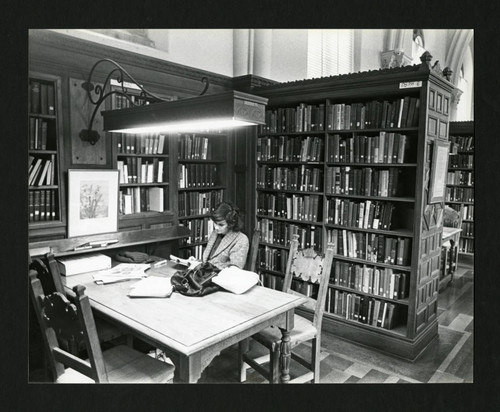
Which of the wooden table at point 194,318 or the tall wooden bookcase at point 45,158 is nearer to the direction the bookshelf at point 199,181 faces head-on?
the wooden table

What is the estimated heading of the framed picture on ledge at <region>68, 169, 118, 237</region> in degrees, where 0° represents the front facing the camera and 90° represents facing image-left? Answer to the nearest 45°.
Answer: approximately 315°

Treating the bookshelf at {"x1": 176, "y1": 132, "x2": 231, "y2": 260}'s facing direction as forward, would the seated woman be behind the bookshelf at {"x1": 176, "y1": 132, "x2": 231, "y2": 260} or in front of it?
in front

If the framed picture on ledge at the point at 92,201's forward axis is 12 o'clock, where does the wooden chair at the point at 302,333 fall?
The wooden chair is roughly at 12 o'clock from the framed picture on ledge.

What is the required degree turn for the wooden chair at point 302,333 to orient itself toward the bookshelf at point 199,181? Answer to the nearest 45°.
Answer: approximately 90° to its right

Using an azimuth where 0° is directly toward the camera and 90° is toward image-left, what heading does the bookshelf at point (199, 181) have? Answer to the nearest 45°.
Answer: approximately 315°

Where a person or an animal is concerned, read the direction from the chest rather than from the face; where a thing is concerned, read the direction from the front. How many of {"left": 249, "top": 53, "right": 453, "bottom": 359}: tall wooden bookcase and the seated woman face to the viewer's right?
0

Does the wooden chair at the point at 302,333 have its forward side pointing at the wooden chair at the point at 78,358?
yes

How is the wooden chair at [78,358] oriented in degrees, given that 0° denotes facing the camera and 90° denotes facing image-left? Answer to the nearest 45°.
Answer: approximately 225°

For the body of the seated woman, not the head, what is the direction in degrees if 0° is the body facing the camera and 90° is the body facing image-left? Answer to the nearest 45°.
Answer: approximately 45°

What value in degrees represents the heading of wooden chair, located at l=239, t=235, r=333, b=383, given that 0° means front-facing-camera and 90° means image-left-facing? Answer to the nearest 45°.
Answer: approximately 45°

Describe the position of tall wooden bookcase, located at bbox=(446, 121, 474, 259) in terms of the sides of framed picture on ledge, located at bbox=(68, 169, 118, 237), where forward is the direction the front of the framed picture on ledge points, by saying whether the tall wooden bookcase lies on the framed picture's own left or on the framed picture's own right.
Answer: on the framed picture's own left

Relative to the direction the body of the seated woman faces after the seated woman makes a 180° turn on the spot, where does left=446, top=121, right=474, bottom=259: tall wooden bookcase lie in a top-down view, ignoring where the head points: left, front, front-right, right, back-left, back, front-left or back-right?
front
